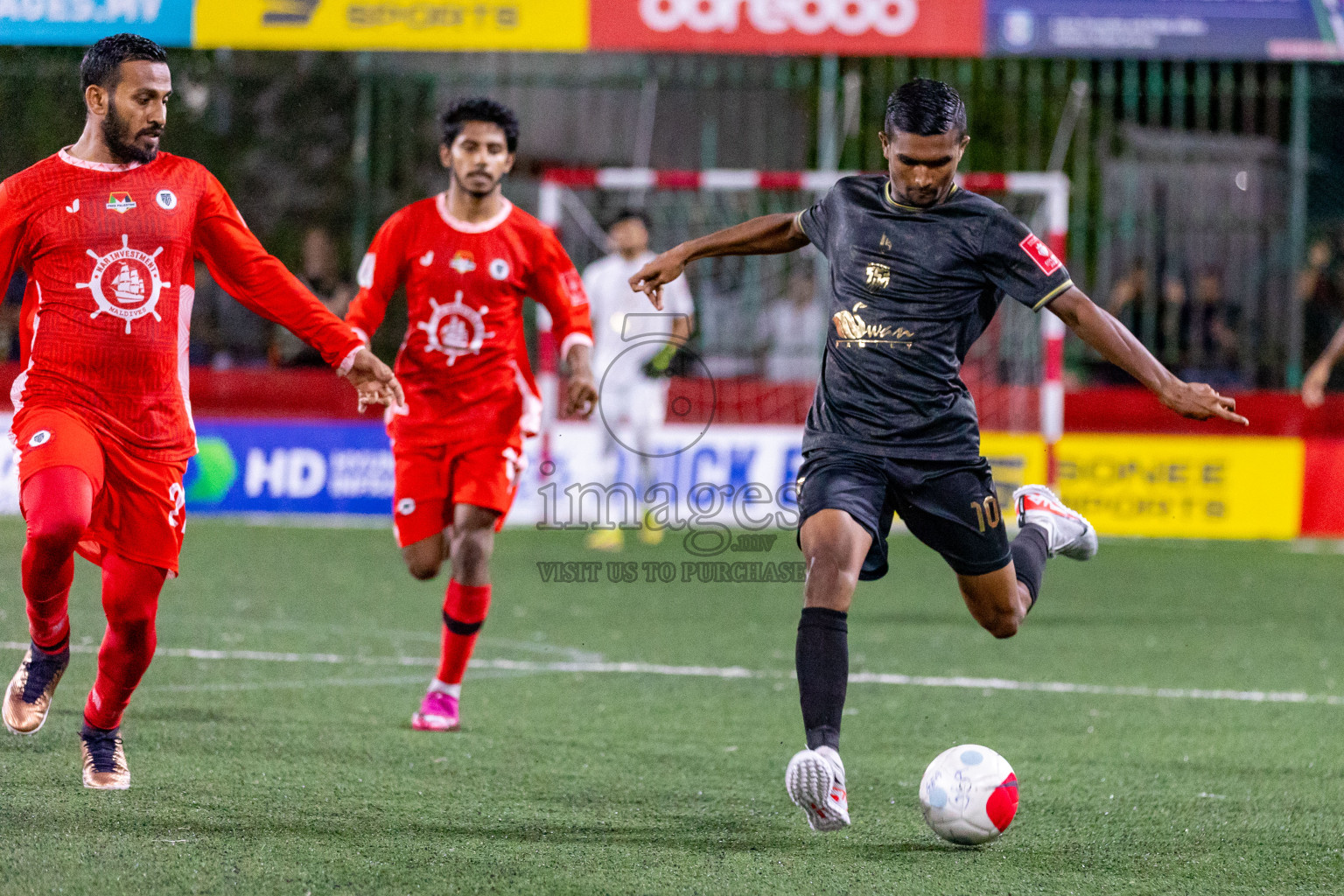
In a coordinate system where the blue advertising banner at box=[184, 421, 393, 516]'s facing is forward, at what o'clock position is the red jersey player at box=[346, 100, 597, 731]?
The red jersey player is roughly at 12 o'clock from the blue advertising banner.

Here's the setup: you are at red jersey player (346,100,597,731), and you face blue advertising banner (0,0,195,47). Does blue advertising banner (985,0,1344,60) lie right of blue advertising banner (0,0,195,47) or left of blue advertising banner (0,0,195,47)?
right

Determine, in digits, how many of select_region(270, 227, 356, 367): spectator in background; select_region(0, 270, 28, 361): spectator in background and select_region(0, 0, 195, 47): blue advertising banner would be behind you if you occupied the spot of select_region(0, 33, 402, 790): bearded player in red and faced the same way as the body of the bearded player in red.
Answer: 3

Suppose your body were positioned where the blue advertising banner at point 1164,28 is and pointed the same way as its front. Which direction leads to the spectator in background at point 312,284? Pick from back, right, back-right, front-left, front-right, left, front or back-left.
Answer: right

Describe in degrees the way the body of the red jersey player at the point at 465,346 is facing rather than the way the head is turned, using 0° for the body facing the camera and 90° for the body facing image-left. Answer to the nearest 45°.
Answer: approximately 0°
